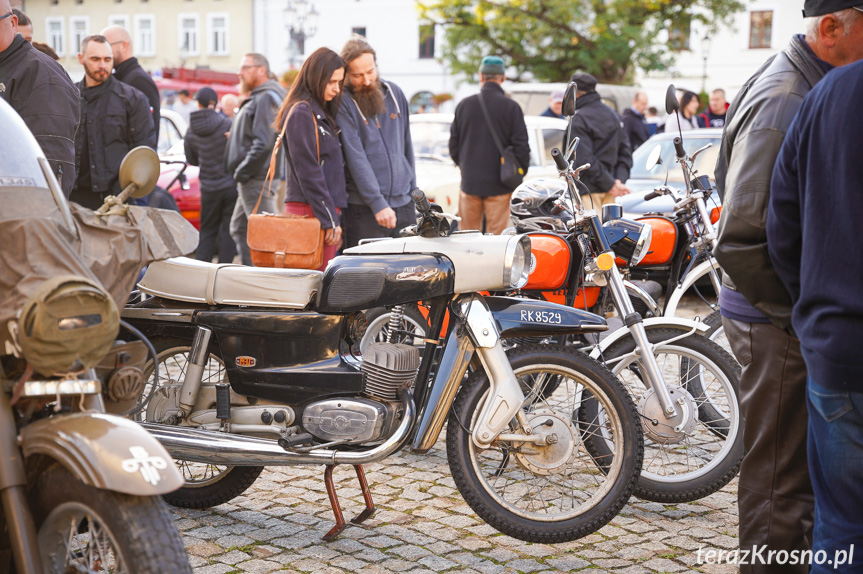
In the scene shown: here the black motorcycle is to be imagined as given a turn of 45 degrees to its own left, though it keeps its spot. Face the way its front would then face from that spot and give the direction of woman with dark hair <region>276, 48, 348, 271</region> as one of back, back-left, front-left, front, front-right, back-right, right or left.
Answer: front-left

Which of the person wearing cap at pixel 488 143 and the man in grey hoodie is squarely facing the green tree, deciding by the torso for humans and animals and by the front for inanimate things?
the person wearing cap

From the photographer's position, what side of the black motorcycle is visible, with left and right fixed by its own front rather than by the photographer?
right

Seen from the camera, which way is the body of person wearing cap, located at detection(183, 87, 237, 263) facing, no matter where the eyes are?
away from the camera

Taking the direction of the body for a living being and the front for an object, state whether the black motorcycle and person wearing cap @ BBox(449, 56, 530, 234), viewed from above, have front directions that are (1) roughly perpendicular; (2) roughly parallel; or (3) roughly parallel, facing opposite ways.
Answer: roughly perpendicular

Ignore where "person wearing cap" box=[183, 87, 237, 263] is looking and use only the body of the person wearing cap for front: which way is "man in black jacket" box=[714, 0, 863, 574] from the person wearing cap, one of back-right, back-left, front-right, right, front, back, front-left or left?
back

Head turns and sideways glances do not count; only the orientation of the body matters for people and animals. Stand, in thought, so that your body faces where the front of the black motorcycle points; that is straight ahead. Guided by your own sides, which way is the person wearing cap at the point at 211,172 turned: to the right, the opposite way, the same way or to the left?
to the left

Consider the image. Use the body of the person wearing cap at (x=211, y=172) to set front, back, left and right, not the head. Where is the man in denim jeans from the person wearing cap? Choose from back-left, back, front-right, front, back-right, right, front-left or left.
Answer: back

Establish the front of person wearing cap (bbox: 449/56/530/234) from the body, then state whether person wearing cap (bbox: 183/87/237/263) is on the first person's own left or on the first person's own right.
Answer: on the first person's own left

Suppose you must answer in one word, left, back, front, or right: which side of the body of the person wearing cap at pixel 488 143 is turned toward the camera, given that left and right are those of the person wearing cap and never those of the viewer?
back

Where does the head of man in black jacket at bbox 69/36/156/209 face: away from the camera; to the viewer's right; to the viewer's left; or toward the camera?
toward the camera
